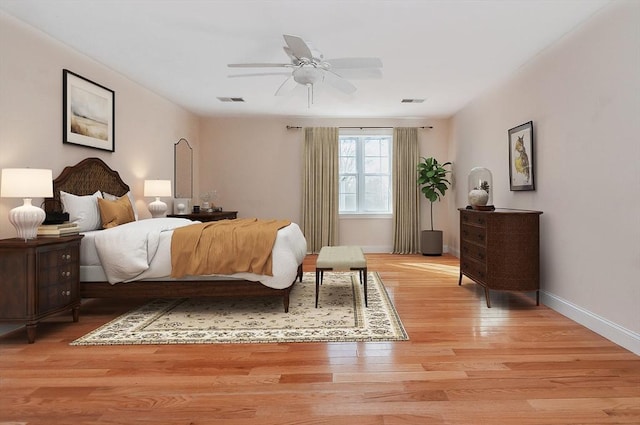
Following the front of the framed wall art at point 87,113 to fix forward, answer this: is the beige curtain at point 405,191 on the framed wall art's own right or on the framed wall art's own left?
on the framed wall art's own left

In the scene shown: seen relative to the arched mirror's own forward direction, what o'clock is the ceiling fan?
The ceiling fan is roughly at 1 o'clock from the arched mirror.

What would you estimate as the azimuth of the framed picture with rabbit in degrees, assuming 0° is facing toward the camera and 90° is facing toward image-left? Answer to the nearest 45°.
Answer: approximately 45°

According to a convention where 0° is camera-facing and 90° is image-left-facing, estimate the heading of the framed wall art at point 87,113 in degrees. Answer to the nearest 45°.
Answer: approximately 315°

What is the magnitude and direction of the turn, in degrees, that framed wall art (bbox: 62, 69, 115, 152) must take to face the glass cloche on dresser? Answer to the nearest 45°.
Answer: approximately 45° to its left

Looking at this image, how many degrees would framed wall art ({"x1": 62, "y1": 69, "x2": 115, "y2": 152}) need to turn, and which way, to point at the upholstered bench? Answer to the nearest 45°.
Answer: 0° — it already faces it

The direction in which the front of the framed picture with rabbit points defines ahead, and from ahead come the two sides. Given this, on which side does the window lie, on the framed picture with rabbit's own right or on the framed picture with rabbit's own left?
on the framed picture with rabbit's own right

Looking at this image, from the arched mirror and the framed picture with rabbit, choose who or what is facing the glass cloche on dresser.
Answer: the arched mirror

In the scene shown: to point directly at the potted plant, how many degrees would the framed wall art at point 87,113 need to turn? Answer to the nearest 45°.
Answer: approximately 45° to its left
